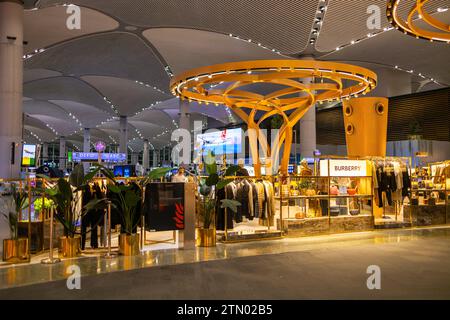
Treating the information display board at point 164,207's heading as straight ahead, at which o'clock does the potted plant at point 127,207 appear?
The potted plant is roughly at 2 o'clock from the information display board.

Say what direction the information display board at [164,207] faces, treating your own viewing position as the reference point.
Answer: facing the viewer

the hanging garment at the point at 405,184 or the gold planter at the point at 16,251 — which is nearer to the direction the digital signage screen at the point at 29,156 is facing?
the gold planter

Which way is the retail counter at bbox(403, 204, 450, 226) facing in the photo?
toward the camera

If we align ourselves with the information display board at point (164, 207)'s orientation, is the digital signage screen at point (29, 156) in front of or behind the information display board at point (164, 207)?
behind

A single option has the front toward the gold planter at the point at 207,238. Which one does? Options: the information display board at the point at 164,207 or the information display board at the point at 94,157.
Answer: the information display board at the point at 94,157

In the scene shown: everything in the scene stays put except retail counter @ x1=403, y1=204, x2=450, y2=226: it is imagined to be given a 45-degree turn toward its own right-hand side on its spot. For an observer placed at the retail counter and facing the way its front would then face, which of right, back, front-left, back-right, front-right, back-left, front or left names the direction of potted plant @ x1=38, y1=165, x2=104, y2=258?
front

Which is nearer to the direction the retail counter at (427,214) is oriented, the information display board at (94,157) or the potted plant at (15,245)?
the potted plant

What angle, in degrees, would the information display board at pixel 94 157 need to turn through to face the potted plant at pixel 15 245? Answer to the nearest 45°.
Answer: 0° — it already faces it

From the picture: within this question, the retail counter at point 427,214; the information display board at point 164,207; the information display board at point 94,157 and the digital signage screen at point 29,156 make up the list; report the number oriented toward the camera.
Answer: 4

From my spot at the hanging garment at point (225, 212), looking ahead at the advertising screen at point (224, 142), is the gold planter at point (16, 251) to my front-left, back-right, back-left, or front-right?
back-left

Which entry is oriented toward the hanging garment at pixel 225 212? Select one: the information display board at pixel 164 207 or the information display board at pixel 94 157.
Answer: the information display board at pixel 94 157

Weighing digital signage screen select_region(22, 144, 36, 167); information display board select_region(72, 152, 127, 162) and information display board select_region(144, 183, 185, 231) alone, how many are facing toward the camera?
3

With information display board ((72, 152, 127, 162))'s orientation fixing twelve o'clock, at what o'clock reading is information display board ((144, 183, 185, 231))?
information display board ((144, 183, 185, 231)) is roughly at 12 o'clock from information display board ((72, 152, 127, 162)).

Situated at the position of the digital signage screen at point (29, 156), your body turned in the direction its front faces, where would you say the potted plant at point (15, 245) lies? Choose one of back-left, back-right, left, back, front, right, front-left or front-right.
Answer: front

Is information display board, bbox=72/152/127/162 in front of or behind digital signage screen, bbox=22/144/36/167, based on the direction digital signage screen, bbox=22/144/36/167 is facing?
behind

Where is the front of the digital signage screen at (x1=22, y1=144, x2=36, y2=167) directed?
toward the camera

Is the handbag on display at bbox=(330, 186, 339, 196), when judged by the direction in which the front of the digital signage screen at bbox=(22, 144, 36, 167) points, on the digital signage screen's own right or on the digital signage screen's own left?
on the digital signage screen's own left
